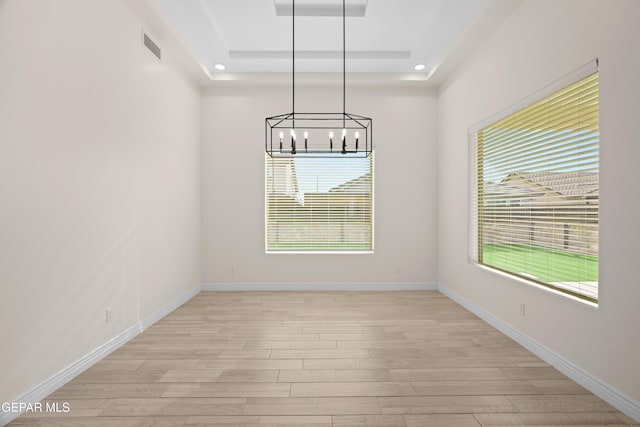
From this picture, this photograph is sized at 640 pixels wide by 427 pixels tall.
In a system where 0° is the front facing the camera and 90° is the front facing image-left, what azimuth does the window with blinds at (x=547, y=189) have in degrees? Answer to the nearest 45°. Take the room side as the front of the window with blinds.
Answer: approximately 45°

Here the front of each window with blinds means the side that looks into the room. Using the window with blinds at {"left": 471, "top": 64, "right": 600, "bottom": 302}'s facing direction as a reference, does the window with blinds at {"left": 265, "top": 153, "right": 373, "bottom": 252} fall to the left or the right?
on its right

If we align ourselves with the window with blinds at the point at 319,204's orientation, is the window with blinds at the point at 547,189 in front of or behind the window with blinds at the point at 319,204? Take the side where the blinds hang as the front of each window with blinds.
in front

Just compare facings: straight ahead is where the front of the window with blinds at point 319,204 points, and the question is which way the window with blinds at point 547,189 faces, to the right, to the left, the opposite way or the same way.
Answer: to the right

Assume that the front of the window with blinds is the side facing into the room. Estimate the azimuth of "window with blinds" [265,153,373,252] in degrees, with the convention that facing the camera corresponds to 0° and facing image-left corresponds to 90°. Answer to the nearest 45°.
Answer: approximately 0°
